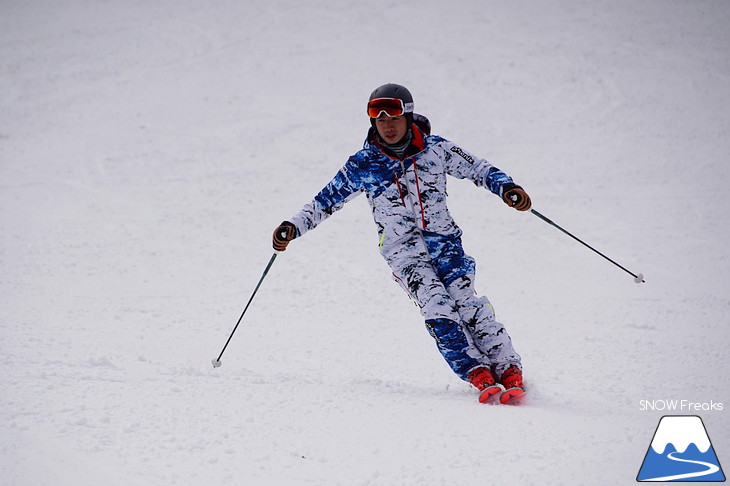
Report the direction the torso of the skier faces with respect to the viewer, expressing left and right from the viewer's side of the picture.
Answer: facing the viewer

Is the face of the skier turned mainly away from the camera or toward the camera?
toward the camera
